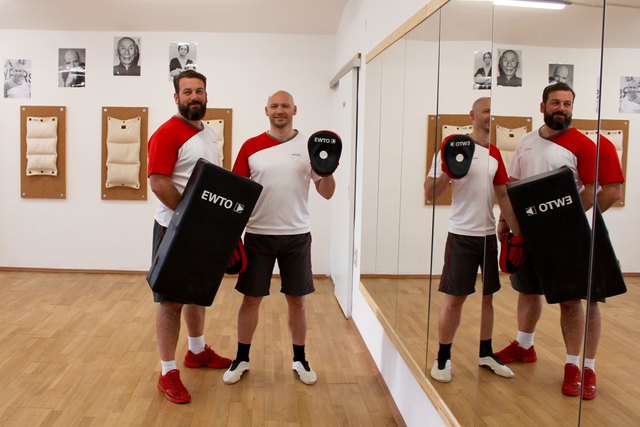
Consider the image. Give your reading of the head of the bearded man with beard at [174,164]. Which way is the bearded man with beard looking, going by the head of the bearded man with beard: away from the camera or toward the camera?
toward the camera

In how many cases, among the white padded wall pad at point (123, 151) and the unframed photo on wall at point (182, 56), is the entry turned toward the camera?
2

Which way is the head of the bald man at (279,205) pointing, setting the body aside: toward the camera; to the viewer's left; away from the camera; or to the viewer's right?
toward the camera

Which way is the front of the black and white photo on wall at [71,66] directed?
toward the camera

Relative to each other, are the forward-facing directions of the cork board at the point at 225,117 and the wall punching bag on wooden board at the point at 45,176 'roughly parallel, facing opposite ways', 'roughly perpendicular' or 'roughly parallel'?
roughly parallel

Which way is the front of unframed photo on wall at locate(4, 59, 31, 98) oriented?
toward the camera

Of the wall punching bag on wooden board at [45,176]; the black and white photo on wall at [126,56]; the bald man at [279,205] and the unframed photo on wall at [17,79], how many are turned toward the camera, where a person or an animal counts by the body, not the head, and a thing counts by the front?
4

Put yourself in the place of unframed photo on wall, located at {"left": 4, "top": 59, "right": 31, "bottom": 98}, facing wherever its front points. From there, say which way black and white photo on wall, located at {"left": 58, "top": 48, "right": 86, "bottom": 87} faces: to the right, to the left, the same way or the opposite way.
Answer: the same way

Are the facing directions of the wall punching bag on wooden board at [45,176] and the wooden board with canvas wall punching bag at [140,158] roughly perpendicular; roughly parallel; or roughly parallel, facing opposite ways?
roughly parallel

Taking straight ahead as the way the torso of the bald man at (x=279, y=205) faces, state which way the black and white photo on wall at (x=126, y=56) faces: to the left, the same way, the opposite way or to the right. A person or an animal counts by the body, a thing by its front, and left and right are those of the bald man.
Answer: the same way

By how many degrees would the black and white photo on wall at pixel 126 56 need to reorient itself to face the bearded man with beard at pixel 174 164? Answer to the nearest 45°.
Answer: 0° — it already faces them

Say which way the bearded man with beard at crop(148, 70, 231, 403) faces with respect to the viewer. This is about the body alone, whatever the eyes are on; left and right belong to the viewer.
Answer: facing the viewer and to the right of the viewer

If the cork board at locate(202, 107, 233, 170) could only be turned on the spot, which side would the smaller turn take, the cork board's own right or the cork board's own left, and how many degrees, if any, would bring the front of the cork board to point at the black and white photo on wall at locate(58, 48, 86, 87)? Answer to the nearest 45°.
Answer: approximately 90° to the cork board's own right

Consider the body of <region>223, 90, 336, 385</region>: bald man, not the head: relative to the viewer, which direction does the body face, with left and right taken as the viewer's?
facing the viewer

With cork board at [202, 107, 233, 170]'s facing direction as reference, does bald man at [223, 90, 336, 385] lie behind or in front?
in front
